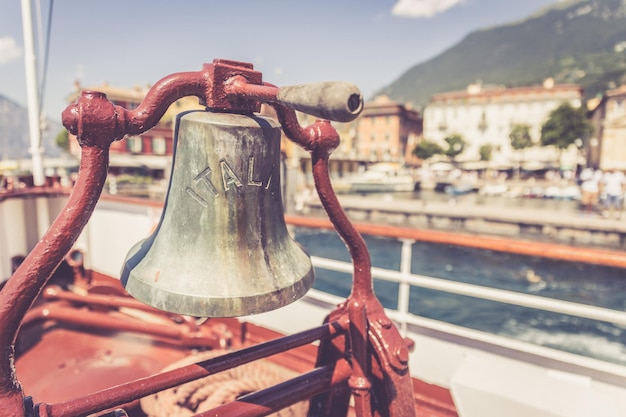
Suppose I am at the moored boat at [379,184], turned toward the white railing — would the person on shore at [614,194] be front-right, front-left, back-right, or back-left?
front-left

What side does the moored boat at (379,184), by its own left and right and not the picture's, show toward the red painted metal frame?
left

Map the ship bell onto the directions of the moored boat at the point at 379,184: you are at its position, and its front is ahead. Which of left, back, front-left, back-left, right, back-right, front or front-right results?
left

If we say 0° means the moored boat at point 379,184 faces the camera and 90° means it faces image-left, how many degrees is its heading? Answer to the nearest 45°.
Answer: approximately 90°

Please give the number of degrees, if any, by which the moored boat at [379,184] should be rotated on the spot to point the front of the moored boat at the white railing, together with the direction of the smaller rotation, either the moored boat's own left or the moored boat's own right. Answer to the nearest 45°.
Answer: approximately 90° to the moored boat's own left

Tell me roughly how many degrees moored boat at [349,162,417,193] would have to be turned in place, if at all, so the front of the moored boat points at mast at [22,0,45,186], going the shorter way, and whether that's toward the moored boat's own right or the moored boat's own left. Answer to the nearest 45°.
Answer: approximately 90° to the moored boat's own left

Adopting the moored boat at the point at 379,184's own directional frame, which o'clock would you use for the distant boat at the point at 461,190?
The distant boat is roughly at 6 o'clock from the moored boat.

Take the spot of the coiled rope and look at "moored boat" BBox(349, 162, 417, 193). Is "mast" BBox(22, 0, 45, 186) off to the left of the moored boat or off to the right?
left

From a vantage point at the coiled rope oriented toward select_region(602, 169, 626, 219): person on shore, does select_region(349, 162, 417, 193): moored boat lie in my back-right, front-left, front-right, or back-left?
front-left

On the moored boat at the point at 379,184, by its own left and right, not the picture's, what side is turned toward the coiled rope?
left
